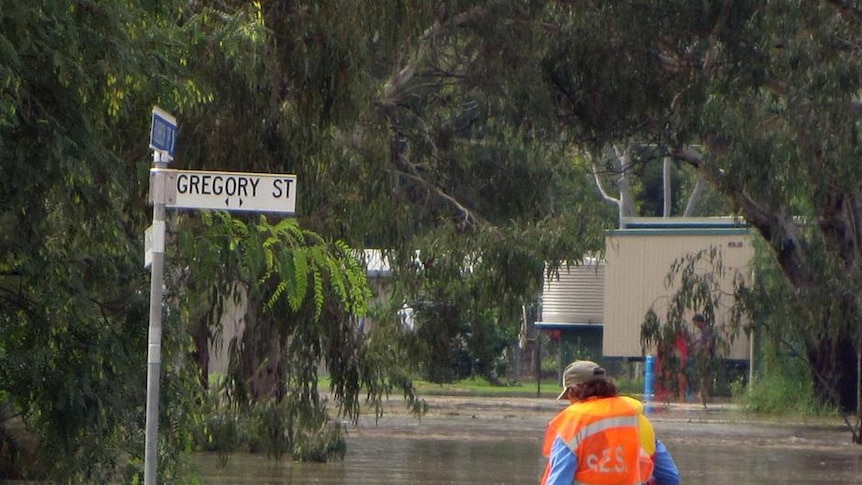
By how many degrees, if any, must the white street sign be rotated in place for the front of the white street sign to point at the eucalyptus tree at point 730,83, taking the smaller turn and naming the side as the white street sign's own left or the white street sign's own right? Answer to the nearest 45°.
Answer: approximately 135° to the white street sign's own left

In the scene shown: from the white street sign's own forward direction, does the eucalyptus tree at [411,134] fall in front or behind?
behind

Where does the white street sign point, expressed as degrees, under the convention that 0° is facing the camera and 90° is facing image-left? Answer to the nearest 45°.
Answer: approximately 0°

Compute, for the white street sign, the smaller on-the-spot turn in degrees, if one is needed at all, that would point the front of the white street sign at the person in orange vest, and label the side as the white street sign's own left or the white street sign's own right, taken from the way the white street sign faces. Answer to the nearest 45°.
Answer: approximately 45° to the white street sign's own left
